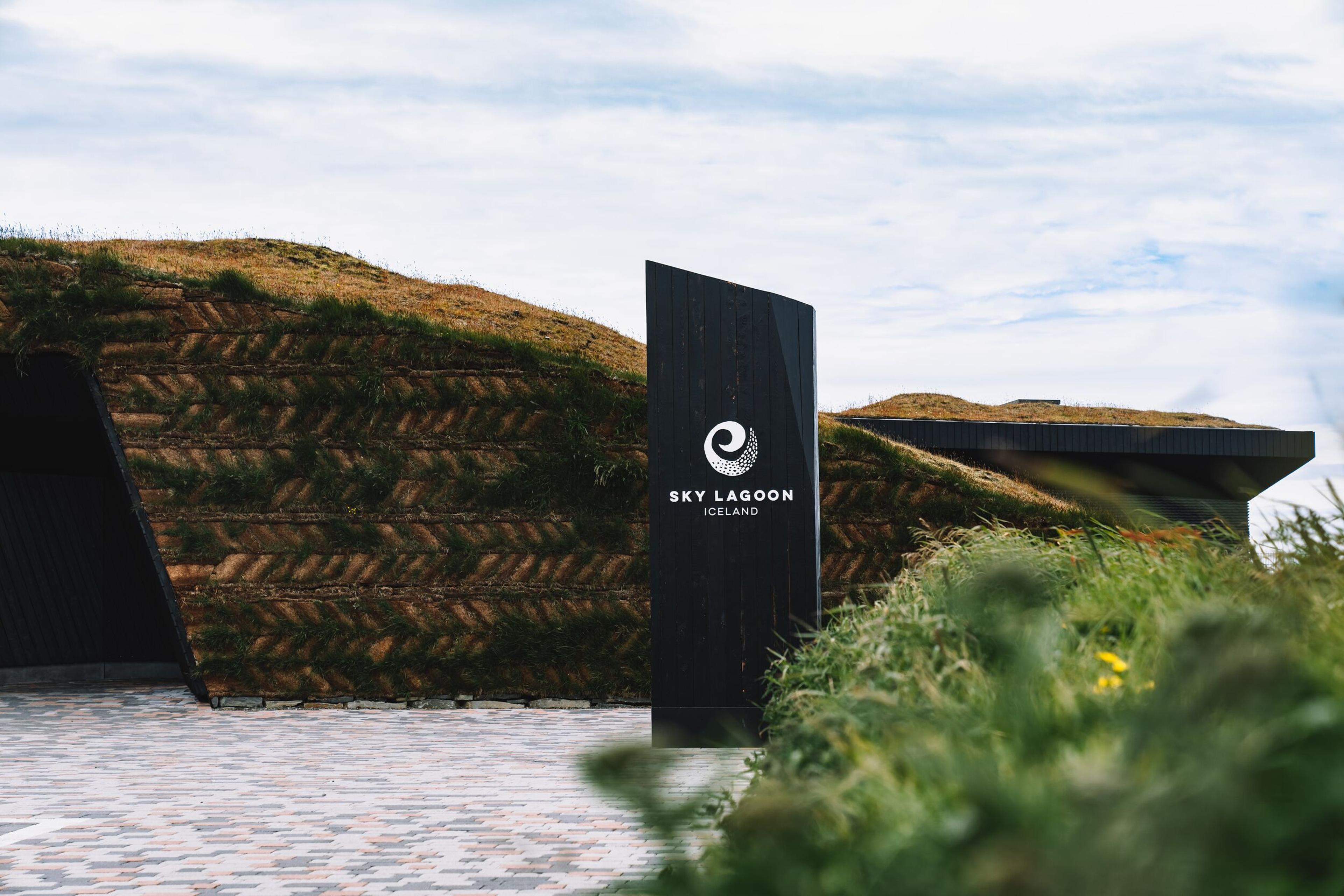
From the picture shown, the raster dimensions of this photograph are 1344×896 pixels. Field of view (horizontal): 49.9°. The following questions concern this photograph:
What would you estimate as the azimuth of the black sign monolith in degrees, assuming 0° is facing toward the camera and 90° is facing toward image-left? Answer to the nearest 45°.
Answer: approximately 0°

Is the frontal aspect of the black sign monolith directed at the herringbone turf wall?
no

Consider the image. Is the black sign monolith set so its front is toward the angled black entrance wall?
no
